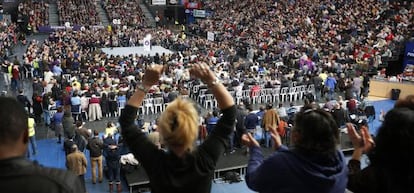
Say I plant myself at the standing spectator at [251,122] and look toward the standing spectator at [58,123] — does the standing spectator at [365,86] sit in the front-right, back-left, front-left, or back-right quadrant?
back-right

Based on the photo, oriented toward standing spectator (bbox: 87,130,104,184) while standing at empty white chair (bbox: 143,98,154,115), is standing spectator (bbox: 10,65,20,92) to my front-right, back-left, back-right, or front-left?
back-right

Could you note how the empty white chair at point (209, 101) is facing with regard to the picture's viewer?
facing away from the viewer

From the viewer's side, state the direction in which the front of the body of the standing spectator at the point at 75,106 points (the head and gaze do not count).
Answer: away from the camera

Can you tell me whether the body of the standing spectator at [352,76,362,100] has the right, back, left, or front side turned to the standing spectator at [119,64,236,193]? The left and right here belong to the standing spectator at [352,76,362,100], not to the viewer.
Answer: back

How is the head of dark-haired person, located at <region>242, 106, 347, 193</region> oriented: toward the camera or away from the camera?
away from the camera

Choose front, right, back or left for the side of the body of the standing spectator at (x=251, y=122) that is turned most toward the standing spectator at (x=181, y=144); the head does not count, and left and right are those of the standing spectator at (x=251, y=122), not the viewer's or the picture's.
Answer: back

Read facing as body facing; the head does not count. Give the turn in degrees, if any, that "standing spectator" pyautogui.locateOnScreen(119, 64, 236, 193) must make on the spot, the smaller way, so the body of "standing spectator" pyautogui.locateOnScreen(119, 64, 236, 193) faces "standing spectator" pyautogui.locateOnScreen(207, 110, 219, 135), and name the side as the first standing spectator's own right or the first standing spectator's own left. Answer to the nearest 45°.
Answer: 0° — they already face them

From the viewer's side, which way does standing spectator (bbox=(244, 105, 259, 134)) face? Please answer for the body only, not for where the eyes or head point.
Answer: away from the camera

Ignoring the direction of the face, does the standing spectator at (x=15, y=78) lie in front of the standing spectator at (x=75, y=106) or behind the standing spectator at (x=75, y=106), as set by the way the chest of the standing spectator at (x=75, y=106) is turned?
in front

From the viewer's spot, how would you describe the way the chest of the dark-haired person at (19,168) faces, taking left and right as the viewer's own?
facing away from the viewer

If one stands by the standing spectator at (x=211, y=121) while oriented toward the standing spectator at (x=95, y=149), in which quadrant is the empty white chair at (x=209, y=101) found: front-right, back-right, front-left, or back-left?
back-right

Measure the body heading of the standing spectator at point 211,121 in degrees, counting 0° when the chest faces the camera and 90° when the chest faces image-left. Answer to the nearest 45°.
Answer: approximately 180°
